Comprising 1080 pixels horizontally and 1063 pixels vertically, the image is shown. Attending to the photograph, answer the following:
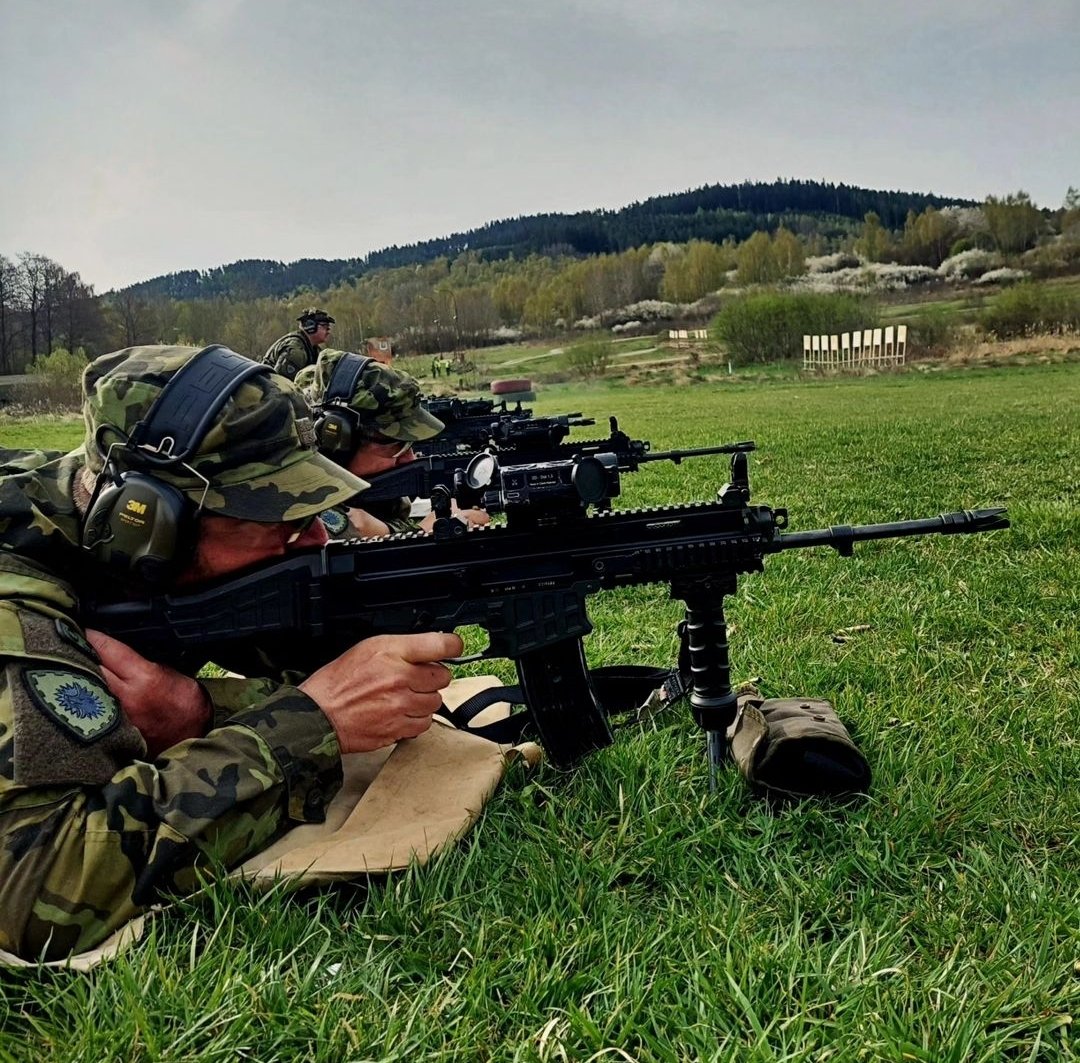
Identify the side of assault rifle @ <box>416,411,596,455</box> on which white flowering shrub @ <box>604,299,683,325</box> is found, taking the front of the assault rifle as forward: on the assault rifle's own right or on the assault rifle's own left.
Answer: on the assault rifle's own left

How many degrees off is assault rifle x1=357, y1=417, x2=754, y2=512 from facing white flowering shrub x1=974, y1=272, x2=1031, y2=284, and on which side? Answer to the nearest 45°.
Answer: approximately 45° to its left

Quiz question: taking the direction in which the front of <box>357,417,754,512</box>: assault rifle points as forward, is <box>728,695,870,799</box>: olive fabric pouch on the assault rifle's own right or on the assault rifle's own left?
on the assault rifle's own right

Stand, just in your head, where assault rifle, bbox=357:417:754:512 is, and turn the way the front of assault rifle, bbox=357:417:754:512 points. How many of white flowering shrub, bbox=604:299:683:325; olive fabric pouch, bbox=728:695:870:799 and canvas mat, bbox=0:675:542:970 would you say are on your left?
1

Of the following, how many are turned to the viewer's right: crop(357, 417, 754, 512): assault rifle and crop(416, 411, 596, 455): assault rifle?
2

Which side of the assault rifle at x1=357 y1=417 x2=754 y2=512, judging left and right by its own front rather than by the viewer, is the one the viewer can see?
right

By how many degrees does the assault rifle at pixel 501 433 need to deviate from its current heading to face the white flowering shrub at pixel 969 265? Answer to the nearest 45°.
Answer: approximately 45° to its left

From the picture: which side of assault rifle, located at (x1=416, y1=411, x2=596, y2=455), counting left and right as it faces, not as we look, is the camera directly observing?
right
